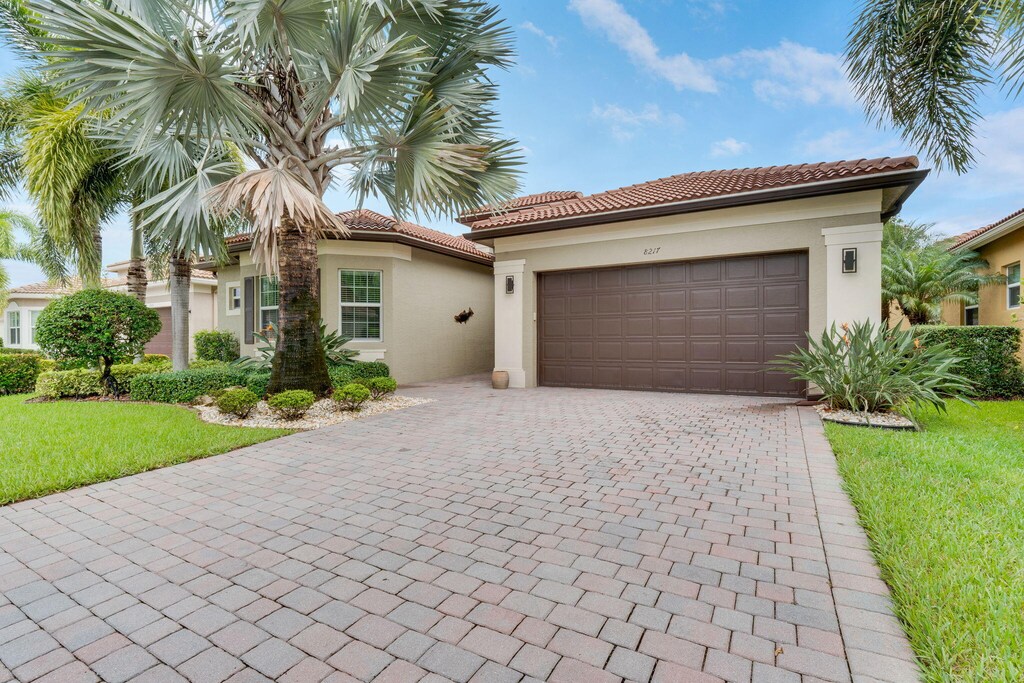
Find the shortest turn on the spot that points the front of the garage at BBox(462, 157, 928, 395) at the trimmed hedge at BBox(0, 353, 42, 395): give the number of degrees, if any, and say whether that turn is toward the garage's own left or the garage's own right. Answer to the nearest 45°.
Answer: approximately 90° to the garage's own right

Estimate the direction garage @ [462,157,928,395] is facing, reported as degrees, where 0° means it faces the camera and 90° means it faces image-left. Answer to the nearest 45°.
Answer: approximately 0°

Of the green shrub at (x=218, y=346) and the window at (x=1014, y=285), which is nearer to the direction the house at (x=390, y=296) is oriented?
the green shrub

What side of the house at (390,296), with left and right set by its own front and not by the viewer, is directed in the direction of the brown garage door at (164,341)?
right

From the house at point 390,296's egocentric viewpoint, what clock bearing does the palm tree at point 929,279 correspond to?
The palm tree is roughly at 8 o'clock from the house.

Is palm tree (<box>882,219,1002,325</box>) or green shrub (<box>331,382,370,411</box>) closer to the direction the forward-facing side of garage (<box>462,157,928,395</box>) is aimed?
the green shrub

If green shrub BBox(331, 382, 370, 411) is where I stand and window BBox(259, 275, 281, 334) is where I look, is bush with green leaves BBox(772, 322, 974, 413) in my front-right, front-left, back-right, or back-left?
back-right

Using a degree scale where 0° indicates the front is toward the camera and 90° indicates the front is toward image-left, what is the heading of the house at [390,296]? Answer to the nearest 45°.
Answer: approximately 45°

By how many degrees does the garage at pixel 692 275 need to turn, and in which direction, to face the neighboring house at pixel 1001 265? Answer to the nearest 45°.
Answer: approximately 135° to its left

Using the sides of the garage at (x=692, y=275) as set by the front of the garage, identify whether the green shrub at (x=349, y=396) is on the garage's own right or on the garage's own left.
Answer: on the garage's own right

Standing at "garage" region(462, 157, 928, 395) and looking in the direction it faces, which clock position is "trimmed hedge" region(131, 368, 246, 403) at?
The trimmed hedge is roughly at 2 o'clock from the garage.

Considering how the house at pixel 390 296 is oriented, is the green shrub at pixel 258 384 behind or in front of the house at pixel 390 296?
in front
